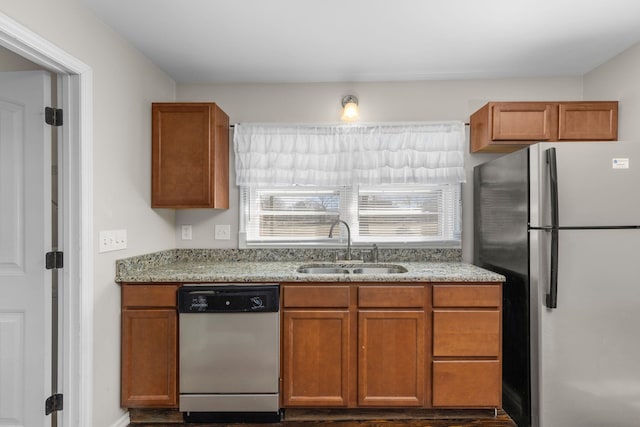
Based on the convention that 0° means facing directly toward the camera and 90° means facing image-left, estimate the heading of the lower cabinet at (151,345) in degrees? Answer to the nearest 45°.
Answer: approximately 0°

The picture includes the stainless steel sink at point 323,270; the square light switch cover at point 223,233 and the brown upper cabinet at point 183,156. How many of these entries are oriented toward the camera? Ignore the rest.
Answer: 3

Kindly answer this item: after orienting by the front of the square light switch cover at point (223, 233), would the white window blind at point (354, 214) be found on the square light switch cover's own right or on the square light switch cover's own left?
on the square light switch cover's own left

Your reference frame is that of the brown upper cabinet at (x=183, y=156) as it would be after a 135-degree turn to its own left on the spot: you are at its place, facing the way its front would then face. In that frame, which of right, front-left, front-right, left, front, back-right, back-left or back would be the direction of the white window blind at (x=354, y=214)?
front-right

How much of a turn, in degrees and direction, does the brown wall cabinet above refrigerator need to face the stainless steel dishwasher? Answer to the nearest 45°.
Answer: approximately 45° to its right

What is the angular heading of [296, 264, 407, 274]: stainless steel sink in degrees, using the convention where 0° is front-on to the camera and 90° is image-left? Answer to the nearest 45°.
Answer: approximately 0°

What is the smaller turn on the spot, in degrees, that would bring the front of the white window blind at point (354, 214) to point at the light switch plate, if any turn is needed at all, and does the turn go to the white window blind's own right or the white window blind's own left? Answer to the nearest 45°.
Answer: approximately 45° to the white window blind's own right

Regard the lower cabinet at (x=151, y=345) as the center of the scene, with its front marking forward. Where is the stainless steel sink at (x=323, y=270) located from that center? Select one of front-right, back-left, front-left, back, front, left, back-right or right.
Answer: left

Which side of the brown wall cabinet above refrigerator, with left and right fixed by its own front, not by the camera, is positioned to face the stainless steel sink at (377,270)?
right

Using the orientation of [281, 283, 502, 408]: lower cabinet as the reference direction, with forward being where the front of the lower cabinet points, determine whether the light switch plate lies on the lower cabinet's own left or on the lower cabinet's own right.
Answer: on the lower cabinet's own right
